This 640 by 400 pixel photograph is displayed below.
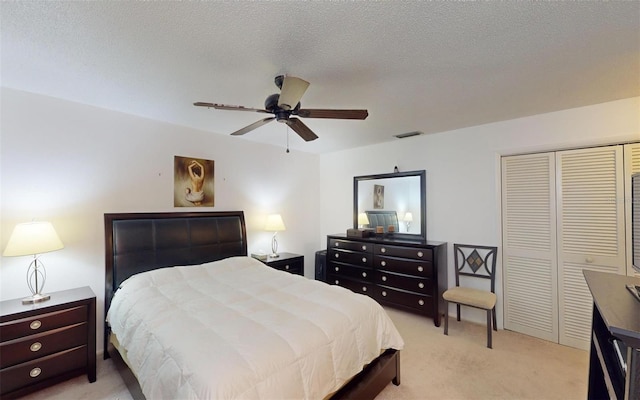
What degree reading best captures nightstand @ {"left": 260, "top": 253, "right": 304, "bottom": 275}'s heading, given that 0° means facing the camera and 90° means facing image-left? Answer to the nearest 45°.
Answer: approximately 315°

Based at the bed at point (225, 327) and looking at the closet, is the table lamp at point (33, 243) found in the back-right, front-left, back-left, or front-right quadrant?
back-left

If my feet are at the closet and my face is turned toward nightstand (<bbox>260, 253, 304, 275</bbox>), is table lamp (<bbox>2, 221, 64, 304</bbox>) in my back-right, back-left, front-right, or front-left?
front-left

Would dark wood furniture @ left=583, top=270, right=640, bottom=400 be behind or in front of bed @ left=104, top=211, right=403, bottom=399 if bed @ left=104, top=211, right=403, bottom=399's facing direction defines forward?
in front

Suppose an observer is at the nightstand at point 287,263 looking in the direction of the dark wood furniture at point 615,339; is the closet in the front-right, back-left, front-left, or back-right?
front-left

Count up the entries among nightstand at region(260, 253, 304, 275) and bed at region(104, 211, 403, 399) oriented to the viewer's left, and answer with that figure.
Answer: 0

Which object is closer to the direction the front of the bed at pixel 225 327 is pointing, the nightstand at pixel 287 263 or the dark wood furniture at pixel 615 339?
the dark wood furniture

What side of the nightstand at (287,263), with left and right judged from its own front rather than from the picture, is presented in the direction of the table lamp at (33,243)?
right

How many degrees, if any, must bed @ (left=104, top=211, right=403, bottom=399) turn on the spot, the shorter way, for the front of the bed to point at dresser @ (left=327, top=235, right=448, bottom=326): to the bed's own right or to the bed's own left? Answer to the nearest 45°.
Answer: approximately 90° to the bed's own left

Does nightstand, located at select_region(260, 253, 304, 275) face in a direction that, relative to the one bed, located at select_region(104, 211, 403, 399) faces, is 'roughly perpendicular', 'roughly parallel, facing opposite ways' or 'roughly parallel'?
roughly parallel

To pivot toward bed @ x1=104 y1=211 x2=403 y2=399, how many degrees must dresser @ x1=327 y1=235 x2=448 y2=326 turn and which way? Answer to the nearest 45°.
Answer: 0° — it already faces it

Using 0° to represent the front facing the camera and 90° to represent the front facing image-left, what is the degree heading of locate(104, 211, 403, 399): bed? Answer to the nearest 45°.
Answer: approximately 315°
